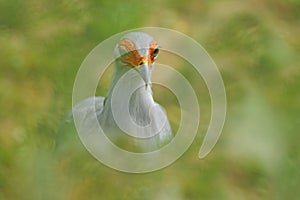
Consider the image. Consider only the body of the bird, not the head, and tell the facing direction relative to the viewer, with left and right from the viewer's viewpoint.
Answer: facing the viewer and to the right of the viewer
